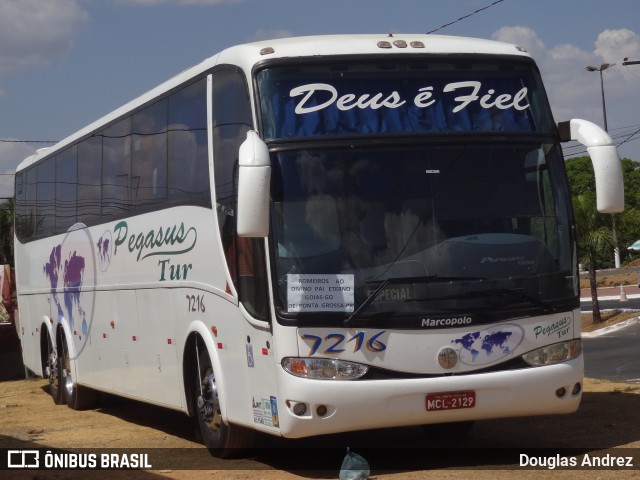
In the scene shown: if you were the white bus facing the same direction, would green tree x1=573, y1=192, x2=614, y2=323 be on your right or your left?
on your left

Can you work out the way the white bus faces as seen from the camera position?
facing the viewer and to the right of the viewer
